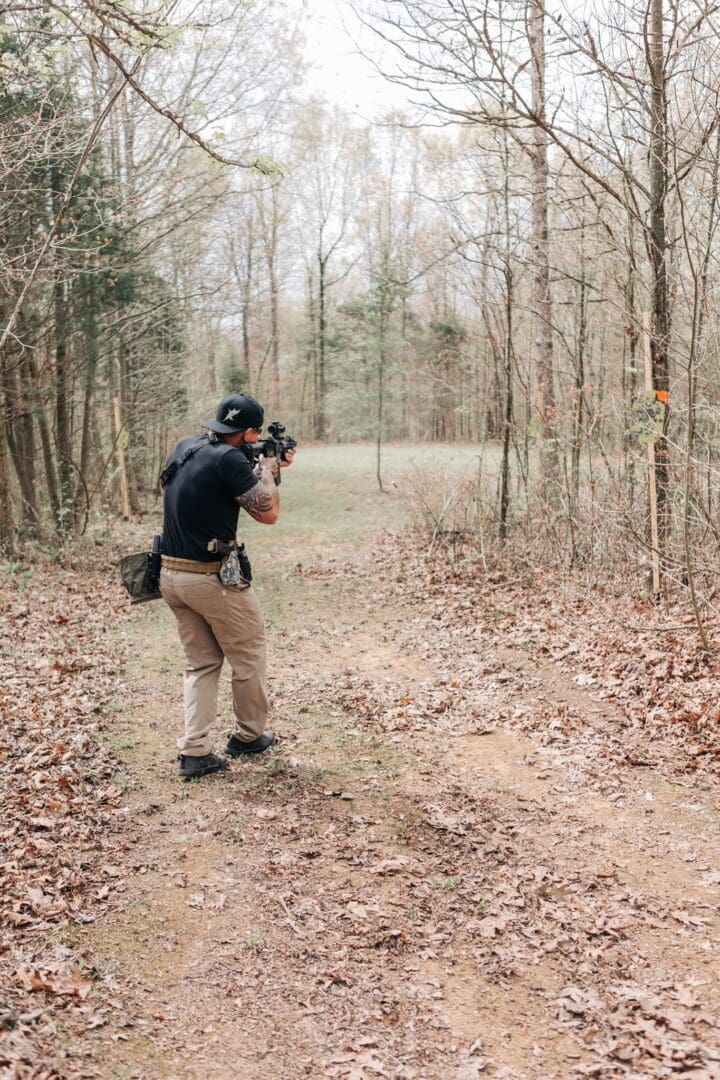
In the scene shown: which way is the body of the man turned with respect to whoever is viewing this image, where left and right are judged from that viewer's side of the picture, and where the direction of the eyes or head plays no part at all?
facing away from the viewer and to the right of the viewer

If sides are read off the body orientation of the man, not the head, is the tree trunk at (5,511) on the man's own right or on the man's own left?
on the man's own left

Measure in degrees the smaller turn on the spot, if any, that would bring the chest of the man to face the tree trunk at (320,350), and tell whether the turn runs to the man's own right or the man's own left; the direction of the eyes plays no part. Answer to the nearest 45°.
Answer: approximately 45° to the man's own left

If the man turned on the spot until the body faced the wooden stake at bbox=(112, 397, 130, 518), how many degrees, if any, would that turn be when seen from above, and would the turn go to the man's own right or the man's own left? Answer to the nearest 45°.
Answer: approximately 45° to the man's own left

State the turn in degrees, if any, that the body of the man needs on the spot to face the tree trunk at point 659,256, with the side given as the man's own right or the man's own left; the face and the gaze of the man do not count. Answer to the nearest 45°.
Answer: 0° — they already face it

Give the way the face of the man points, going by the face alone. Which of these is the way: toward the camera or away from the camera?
away from the camera
